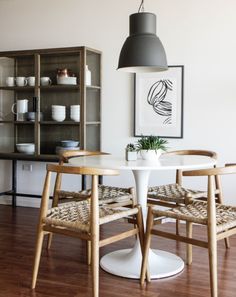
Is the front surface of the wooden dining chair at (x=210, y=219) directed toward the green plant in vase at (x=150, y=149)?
yes

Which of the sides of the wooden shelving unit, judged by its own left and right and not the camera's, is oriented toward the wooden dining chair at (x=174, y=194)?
left

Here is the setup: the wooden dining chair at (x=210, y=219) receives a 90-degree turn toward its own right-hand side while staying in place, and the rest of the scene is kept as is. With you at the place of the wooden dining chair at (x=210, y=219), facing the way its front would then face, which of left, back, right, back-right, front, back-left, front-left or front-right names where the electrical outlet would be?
left

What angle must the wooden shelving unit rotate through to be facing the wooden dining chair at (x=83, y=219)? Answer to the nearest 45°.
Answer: approximately 45° to its left

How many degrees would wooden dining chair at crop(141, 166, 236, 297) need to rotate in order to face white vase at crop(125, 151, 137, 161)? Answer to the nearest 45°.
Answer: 0° — it already faces it

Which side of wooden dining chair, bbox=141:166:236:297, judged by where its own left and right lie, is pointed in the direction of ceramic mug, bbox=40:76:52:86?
front

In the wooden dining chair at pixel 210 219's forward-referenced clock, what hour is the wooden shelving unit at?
The wooden shelving unit is roughly at 12 o'clock from the wooden dining chair.

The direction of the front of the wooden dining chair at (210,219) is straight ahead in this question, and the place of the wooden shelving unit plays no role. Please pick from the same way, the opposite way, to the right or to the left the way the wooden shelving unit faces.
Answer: to the left

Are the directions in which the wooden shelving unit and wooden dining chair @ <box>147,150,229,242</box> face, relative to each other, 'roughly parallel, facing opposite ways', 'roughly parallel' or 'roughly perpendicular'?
roughly parallel

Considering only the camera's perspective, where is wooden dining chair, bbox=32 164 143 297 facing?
facing away from the viewer and to the right of the viewer

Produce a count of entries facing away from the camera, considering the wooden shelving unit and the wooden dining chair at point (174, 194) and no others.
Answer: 0

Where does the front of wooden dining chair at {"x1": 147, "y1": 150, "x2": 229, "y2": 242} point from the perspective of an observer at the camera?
facing the viewer and to the left of the viewer

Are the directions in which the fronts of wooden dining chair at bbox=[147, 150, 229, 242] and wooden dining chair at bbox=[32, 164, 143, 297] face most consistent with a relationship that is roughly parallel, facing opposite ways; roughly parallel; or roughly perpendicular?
roughly parallel, facing opposite ways

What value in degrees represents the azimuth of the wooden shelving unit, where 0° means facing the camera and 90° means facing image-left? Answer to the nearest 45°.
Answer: approximately 45°

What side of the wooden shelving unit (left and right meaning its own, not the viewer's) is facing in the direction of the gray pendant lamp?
left

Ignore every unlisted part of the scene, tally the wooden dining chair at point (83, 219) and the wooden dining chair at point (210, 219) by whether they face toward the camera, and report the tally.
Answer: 0

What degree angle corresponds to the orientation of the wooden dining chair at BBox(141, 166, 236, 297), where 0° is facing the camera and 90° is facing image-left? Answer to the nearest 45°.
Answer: approximately 135°
